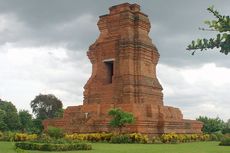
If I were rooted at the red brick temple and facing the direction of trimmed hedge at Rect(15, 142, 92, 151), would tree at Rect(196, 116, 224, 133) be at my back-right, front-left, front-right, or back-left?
back-left

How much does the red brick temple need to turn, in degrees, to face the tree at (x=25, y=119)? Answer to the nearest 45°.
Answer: approximately 90° to its right

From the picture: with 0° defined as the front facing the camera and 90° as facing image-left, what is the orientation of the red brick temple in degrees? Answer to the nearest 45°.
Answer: approximately 45°

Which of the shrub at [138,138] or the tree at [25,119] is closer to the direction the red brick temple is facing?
the shrub

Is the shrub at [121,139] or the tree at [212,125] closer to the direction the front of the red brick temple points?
the shrub

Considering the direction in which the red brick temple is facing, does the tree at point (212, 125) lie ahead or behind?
behind

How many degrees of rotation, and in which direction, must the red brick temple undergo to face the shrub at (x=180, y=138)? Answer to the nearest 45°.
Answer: approximately 90° to its left
